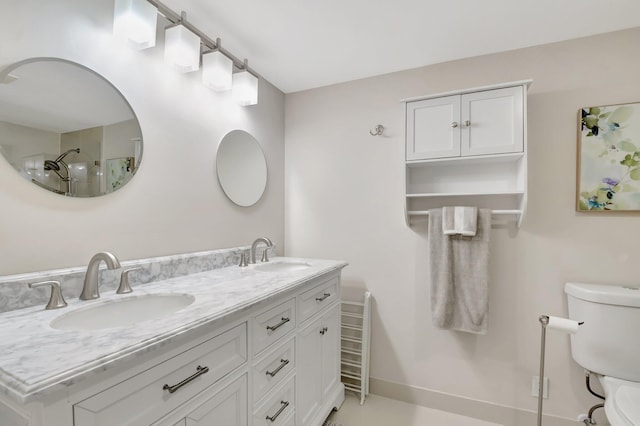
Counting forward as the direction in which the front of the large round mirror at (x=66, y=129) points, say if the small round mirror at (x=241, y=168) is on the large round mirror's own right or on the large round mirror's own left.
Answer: on the large round mirror's own left

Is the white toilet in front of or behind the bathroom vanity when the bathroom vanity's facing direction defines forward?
in front

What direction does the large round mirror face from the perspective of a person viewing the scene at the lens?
facing the viewer and to the right of the viewer

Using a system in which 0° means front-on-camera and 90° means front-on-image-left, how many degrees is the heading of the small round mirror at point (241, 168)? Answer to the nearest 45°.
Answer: approximately 315°

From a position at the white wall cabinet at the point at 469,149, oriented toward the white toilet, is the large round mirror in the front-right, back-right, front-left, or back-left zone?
back-right

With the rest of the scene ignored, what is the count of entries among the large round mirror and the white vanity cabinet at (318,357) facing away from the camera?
0

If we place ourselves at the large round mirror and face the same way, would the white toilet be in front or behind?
in front

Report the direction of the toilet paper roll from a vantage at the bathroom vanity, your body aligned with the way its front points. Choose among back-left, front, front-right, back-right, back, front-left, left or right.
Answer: front-left

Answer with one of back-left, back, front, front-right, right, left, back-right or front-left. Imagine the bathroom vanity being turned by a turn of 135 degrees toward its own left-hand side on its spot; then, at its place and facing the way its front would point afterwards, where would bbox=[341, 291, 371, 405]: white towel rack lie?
front-right

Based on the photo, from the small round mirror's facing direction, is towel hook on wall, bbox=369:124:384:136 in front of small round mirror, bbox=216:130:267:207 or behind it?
in front

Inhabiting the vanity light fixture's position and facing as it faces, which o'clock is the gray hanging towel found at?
The gray hanging towel is roughly at 11 o'clock from the vanity light fixture.
